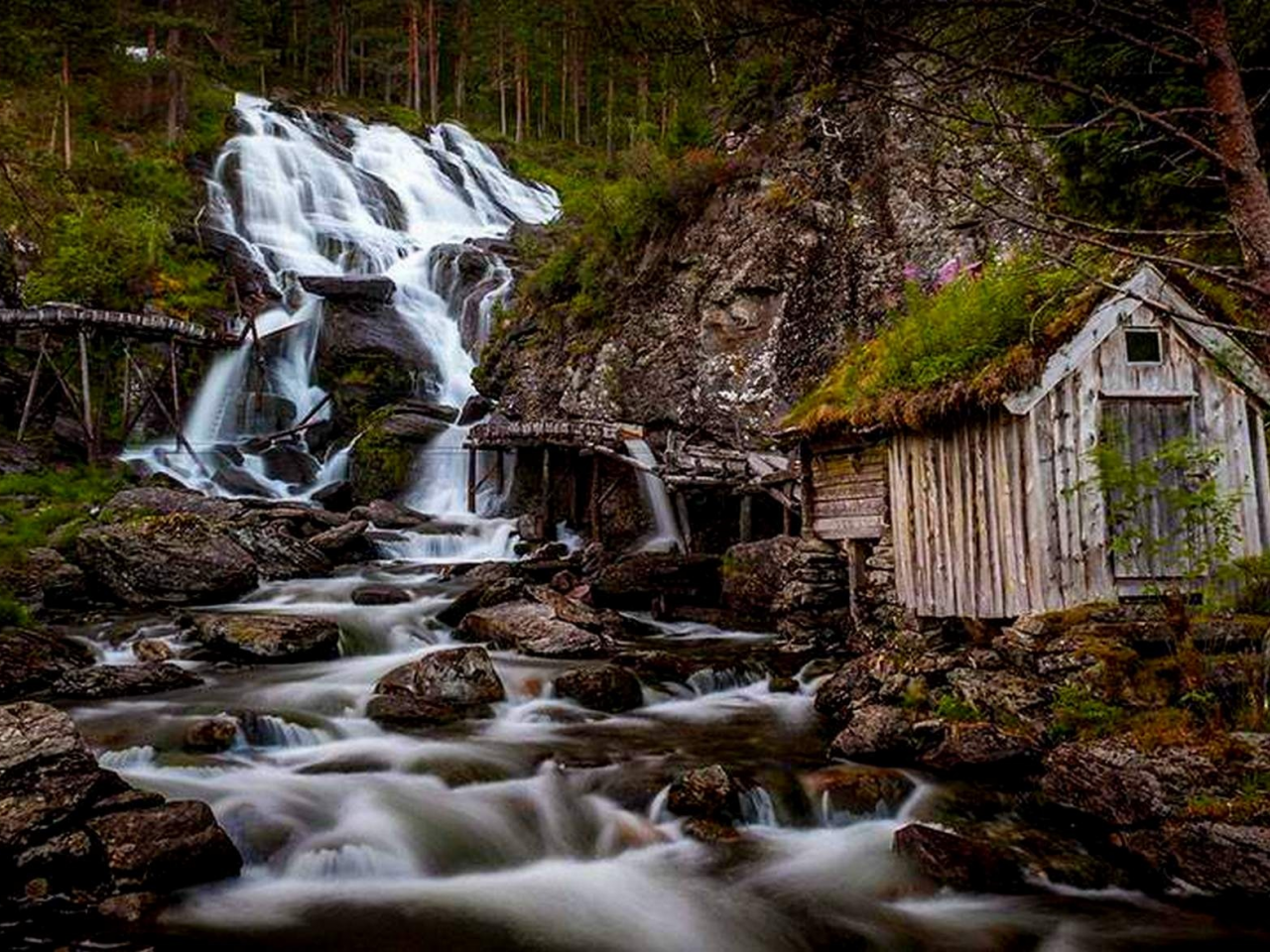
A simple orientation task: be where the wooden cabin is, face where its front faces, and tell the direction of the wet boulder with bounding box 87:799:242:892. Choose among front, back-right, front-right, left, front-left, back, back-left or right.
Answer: front-right

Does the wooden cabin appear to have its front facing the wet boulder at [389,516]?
no

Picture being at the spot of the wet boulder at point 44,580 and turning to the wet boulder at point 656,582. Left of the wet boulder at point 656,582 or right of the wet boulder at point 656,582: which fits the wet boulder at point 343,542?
left

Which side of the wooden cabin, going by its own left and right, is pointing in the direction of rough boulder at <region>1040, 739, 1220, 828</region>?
front

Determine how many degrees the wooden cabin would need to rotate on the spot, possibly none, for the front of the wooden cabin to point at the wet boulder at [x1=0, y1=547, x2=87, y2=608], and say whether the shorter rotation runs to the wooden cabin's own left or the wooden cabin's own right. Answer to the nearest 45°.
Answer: approximately 90° to the wooden cabin's own right

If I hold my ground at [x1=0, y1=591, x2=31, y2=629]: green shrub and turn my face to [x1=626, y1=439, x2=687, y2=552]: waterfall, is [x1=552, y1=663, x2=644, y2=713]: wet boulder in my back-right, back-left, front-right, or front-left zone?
front-right

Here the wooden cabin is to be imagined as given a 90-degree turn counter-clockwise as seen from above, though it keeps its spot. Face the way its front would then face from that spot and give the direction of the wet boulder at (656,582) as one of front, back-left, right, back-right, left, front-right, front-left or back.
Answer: back-left

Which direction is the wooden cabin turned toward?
toward the camera

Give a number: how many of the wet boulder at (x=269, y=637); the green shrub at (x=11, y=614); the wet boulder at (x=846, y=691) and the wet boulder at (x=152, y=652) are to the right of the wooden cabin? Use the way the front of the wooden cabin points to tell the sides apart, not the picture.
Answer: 4

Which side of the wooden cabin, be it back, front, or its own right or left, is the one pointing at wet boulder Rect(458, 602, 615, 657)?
right

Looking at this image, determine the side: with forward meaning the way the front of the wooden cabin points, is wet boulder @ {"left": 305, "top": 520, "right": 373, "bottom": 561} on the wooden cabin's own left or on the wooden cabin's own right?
on the wooden cabin's own right

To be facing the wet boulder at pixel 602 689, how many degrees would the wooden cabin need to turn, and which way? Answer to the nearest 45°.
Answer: approximately 90° to its right

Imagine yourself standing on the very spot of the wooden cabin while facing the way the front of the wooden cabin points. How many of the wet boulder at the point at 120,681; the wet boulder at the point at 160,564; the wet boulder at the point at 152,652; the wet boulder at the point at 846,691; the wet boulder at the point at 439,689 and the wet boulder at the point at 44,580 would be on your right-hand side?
6

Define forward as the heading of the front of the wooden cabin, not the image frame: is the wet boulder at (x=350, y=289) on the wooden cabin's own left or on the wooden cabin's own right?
on the wooden cabin's own right

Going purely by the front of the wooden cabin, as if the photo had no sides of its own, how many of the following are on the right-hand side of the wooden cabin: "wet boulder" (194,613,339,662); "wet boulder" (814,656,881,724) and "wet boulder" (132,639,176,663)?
3

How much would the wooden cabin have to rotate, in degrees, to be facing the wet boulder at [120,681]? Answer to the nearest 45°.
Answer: approximately 90° to its right
